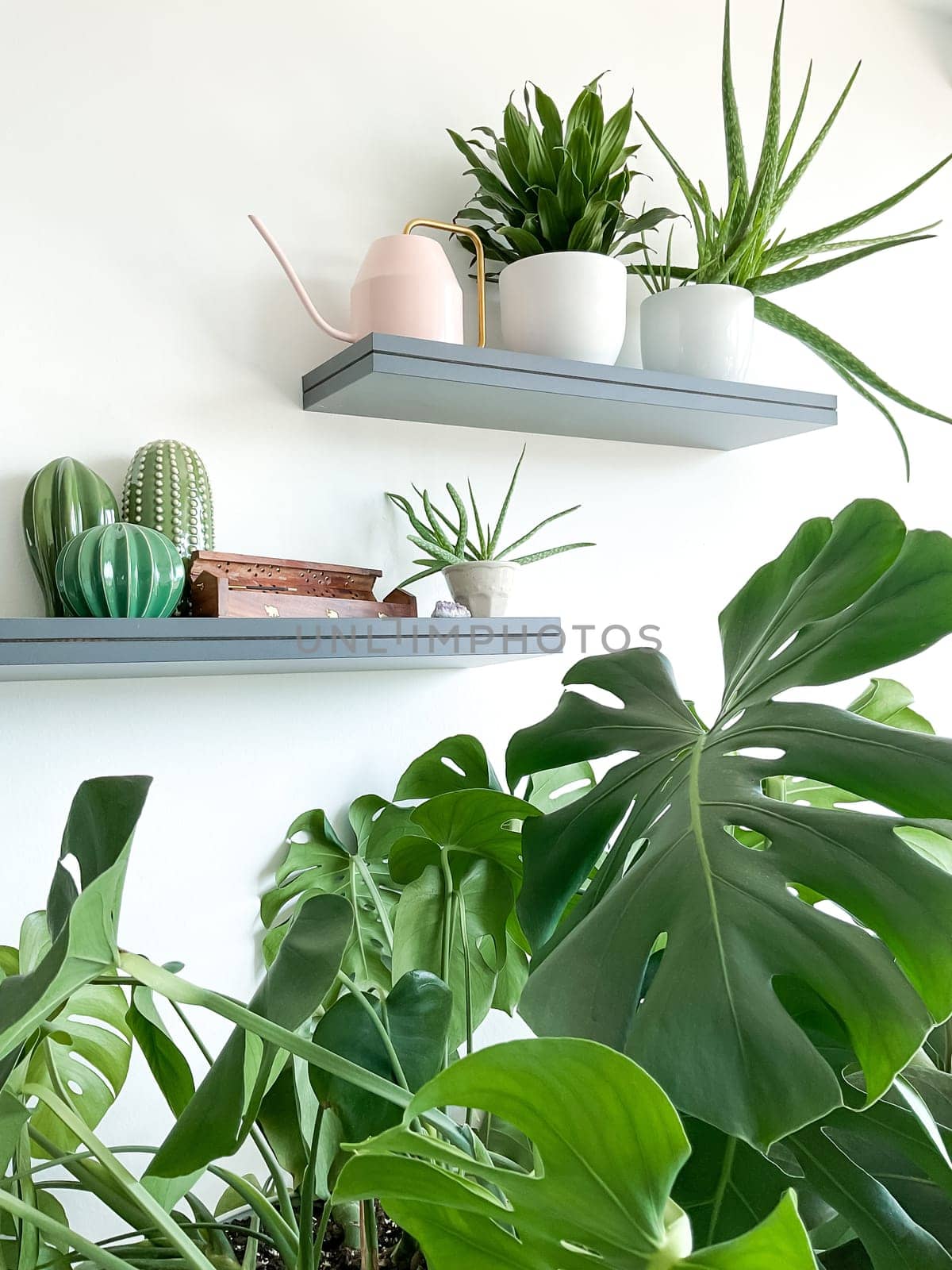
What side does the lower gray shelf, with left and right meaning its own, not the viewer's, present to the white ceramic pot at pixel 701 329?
left

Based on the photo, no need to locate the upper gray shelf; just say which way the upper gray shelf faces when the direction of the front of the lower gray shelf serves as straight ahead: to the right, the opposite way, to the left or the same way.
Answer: the same way

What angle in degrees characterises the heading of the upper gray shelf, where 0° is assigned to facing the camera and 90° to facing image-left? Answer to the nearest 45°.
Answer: approximately 315°

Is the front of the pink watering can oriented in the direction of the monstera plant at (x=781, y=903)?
no

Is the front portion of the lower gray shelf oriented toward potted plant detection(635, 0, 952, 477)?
no

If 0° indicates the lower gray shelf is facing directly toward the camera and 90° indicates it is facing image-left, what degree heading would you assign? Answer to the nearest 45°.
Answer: approximately 315°

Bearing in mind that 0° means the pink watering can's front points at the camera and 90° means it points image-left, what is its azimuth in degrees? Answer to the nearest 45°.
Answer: approximately 90°
